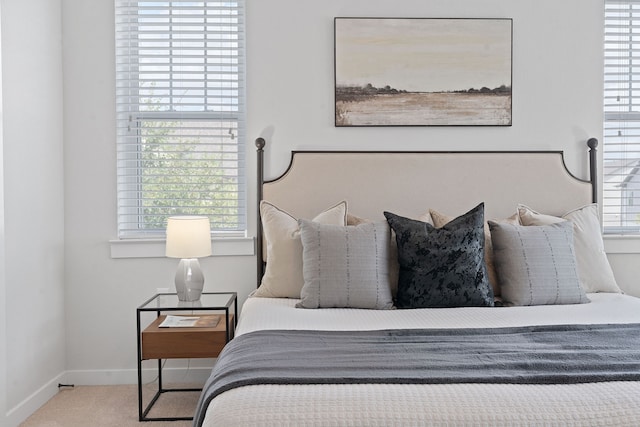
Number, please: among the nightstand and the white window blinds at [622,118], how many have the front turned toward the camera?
2

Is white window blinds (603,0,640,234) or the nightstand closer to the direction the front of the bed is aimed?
the nightstand

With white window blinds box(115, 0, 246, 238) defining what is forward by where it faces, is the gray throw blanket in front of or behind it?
in front

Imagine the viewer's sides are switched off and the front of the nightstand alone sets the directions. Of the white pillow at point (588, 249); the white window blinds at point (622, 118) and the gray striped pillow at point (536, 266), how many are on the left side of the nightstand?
3

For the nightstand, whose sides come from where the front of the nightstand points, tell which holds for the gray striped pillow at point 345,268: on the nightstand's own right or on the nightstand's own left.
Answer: on the nightstand's own left

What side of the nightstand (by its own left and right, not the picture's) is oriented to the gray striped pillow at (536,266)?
left

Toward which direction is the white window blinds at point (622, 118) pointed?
toward the camera

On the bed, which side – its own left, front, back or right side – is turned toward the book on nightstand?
right

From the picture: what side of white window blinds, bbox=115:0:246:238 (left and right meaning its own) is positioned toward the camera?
front

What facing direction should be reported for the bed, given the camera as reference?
facing the viewer

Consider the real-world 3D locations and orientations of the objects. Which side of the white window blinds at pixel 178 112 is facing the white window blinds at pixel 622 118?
left
